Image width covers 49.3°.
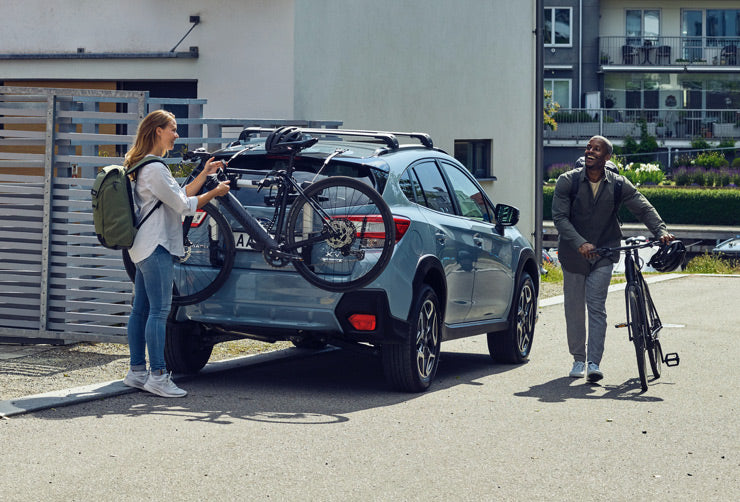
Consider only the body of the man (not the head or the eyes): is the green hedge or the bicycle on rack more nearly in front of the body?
the bicycle on rack

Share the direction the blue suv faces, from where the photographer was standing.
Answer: facing away from the viewer and to the right of the viewer

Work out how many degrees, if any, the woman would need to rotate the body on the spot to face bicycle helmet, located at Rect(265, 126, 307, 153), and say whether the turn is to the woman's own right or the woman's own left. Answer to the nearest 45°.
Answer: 0° — they already face it

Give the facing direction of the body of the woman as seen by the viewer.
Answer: to the viewer's right

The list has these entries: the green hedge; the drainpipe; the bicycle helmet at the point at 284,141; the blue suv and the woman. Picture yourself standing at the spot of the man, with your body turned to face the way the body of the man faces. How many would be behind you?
2

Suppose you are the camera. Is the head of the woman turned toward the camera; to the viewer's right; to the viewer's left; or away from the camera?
to the viewer's right

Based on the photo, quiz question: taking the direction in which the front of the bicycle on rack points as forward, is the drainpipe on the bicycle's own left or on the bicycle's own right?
on the bicycle's own right

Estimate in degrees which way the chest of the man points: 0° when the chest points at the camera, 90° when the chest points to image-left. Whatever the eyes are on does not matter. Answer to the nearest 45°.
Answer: approximately 0°

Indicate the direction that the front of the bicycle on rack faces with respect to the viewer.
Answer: facing to the left of the viewer

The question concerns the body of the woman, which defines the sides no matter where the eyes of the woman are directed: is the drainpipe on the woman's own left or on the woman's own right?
on the woman's own left

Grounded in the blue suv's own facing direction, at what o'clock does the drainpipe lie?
The drainpipe is roughly at 11 o'clock from the blue suv.
